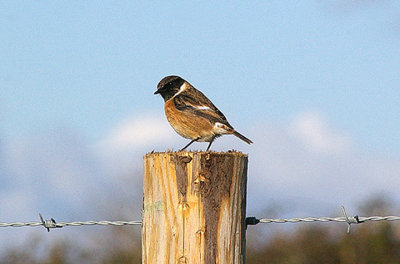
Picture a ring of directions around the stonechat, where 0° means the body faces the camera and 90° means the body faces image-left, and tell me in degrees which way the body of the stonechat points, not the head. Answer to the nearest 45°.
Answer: approximately 90°
